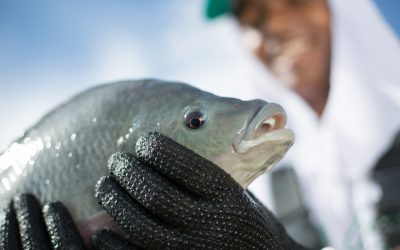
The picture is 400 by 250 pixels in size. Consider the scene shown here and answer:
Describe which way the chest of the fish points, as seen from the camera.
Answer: to the viewer's right

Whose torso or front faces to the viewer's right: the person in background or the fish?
the fish

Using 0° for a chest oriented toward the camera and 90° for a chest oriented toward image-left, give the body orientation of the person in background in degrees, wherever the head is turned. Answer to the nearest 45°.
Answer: approximately 45°

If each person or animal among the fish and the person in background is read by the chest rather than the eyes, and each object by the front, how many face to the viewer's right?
1

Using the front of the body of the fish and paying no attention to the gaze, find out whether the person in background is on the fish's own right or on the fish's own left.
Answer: on the fish's own left

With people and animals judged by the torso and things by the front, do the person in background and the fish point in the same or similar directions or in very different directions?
very different directions
